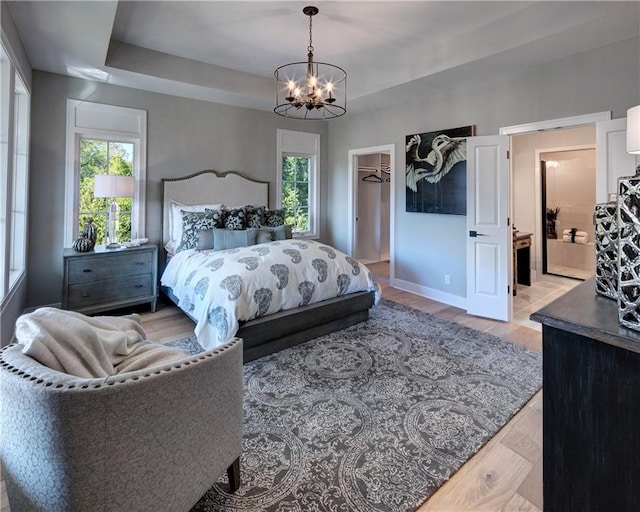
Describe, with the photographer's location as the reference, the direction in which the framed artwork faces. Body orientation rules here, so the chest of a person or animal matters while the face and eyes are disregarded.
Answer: facing the viewer and to the left of the viewer

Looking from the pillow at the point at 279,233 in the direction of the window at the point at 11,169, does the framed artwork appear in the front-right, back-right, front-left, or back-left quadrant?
back-left

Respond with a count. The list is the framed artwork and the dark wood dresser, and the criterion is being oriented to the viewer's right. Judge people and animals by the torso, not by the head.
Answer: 0

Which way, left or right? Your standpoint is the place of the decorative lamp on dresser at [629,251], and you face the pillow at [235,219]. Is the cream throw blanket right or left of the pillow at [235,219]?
left

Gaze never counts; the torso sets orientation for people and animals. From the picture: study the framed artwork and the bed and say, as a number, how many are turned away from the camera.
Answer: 0

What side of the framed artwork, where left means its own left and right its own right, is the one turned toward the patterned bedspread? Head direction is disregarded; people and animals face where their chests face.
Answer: front

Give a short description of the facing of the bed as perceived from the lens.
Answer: facing the viewer and to the right of the viewer

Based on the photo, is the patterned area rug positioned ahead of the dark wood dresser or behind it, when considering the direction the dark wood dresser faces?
ahead

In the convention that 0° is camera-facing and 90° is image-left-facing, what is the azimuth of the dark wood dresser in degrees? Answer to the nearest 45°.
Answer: approximately 135°
